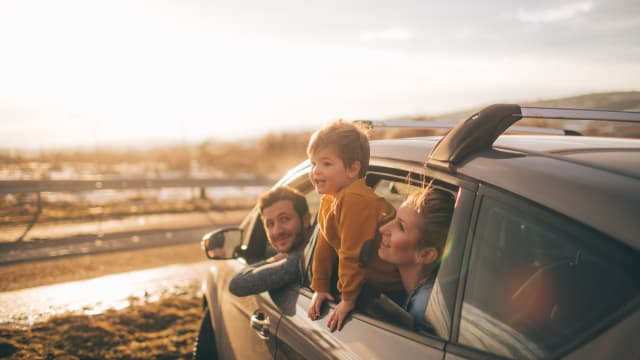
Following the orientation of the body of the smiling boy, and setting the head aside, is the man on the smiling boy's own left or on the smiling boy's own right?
on the smiling boy's own right

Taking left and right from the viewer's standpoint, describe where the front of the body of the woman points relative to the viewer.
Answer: facing to the left of the viewer

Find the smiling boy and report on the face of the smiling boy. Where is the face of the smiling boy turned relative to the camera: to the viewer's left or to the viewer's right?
to the viewer's left

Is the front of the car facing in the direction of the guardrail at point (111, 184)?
yes

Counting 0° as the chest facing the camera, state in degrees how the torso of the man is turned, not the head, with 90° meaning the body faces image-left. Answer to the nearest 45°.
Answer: approximately 45°

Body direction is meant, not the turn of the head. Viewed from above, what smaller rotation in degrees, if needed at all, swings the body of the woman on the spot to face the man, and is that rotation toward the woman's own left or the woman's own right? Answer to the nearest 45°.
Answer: approximately 45° to the woman's own right

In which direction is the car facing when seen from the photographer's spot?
facing away from the viewer and to the left of the viewer

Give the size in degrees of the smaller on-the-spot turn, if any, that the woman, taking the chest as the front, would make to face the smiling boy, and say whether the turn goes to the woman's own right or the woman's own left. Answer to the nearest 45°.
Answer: approximately 45° to the woman's own right
